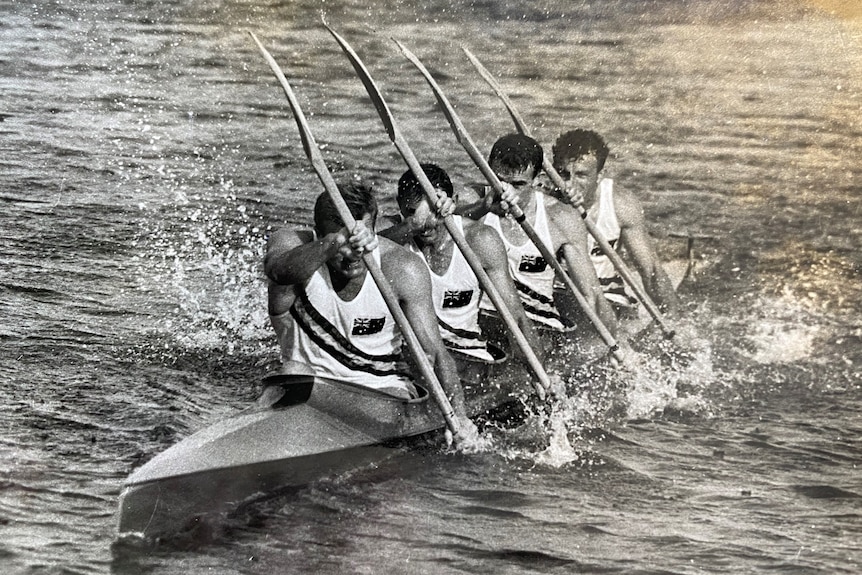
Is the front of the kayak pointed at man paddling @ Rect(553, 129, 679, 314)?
no

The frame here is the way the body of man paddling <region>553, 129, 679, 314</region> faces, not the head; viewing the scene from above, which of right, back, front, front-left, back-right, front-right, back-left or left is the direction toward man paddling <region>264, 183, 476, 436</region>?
front

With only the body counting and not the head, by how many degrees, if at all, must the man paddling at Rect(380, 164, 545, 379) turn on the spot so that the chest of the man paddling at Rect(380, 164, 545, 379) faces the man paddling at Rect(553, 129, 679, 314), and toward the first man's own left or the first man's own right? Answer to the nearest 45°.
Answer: approximately 135° to the first man's own left

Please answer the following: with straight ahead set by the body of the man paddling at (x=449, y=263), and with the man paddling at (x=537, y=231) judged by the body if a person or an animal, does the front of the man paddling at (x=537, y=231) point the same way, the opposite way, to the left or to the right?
the same way

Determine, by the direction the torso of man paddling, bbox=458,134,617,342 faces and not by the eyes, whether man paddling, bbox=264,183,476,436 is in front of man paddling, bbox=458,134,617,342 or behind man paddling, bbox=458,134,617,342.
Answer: in front

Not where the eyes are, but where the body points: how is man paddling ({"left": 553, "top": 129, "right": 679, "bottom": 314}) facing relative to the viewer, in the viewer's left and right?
facing the viewer and to the left of the viewer

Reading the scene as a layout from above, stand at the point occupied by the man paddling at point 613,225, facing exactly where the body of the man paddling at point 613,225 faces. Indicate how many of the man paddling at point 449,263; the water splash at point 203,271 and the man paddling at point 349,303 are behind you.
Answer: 0

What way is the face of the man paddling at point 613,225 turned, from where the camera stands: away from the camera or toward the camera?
toward the camera

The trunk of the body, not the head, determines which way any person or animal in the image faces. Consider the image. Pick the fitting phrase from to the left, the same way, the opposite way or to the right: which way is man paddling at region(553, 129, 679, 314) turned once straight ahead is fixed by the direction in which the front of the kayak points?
the same way

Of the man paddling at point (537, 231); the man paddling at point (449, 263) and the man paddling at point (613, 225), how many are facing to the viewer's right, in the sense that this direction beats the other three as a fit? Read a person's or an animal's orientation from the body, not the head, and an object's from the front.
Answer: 0

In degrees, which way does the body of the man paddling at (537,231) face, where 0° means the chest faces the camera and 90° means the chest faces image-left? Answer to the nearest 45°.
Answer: approximately 45°

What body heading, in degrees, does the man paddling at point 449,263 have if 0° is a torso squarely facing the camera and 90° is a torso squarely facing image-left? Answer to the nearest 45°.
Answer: approximately 45°

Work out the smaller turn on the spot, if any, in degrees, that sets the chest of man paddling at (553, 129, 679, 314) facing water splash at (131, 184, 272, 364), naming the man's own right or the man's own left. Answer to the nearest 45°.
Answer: approximately 45° to the man's own right

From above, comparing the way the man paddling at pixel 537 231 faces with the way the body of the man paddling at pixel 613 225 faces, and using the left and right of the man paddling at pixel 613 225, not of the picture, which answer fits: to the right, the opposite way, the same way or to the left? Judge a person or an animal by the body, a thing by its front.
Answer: the same way
